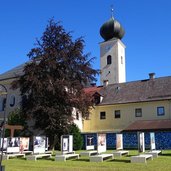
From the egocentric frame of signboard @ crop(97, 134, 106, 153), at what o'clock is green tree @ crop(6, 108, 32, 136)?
The green tree is roughly at 5 o'clock from the signboard.

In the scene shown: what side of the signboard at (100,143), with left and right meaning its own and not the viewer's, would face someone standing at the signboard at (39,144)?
right

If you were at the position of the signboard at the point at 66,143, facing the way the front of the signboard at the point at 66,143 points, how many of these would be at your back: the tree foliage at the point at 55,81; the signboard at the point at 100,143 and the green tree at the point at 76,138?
2

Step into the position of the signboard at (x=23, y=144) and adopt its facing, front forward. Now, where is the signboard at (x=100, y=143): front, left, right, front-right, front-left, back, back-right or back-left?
front-left

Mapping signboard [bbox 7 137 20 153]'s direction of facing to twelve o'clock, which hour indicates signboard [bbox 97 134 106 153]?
signboard [bbox 97 134 106 153] is roughly at 10 o'clock from signboard [bbox 7 137 20 153].

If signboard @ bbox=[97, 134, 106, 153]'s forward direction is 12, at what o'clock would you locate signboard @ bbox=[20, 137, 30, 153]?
signboard @ bbox=[20, 137, 30, 153] is roughly at 4 o'clock from signboard @ bbox=[97, 134, 106, 153].

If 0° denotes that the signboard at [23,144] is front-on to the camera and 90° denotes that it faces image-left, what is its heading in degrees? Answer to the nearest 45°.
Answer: approximately 0°

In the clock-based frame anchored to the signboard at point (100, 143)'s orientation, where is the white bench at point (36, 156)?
The white bench is roughly at 3 o'clock from the signboard.

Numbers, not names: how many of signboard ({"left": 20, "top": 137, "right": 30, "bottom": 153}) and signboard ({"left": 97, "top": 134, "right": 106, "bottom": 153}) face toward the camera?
2

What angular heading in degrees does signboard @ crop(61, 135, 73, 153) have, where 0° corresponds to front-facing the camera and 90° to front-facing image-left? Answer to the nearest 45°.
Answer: approximately 0°

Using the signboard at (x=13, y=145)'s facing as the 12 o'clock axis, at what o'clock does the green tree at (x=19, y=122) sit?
The green tree is roughly at 6 o'clock from the signboard.
